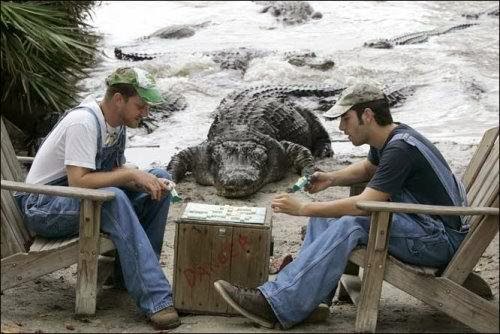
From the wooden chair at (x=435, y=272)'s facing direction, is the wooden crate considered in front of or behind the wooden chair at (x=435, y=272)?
in front

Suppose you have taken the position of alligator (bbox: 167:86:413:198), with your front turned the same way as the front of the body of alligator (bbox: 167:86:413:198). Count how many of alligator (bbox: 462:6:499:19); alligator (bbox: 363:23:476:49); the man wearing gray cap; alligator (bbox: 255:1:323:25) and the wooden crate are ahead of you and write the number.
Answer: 2

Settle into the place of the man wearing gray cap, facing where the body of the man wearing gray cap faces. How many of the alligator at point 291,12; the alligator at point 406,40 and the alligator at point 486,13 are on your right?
3

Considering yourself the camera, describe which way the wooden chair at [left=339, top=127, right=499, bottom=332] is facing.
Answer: facing to the left of the viewer

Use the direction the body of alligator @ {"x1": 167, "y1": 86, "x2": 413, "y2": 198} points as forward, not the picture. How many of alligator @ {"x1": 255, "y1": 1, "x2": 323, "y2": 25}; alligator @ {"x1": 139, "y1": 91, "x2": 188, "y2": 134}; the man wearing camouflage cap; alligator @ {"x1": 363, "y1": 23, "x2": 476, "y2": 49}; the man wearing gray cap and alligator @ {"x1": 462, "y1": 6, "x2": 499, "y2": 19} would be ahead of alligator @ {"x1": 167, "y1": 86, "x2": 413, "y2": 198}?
2

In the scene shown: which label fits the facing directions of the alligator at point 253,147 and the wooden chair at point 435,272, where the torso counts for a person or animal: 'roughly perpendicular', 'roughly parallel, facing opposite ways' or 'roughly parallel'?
roughly perpendicular

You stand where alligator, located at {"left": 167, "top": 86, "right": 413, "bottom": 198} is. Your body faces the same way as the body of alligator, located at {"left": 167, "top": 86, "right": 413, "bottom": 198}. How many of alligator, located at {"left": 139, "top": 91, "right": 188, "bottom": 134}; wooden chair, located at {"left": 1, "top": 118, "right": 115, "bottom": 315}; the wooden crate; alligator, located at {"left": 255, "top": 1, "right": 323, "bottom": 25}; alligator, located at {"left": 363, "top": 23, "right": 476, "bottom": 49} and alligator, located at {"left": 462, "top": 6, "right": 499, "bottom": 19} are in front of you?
2

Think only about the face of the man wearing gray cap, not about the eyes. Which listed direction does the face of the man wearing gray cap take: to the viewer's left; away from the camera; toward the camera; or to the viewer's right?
to the viewer's left

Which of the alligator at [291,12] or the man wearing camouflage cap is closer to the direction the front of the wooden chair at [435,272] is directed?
the man wearing camouflage cap

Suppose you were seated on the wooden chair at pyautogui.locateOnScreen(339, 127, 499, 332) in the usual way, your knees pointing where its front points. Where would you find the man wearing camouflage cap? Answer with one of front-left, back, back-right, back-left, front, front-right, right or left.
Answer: front

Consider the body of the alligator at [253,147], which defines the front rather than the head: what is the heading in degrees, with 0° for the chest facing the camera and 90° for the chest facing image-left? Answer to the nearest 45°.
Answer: approximately 0°

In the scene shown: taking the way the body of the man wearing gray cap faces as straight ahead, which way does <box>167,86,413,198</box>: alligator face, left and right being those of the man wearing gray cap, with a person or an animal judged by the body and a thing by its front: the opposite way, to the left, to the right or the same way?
to the left

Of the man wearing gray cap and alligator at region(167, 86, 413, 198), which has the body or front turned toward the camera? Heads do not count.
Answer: the alligator

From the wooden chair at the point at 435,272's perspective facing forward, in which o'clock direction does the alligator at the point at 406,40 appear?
The alligator is roughly at 3 o'clock from the wooden chair.
